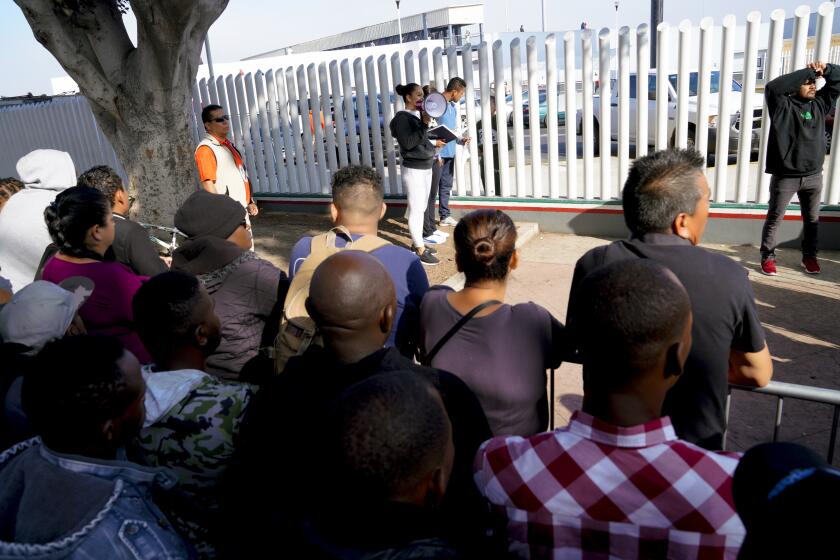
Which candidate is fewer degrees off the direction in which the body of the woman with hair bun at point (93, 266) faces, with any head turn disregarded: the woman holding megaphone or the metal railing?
the woman holding megaphone

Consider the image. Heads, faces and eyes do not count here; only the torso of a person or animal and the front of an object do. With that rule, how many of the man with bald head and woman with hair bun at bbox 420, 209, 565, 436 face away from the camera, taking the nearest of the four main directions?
2

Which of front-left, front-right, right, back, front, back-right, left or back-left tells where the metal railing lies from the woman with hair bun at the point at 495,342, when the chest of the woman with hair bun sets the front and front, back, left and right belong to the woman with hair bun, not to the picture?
right

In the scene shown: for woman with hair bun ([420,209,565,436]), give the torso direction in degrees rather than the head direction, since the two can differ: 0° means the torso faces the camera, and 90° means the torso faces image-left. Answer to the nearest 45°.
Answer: approximately 180°

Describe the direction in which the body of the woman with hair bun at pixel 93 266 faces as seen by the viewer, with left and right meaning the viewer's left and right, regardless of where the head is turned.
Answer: facing away from the viewer and to the right of the viewer

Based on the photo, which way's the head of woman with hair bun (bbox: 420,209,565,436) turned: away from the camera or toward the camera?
away from the camera

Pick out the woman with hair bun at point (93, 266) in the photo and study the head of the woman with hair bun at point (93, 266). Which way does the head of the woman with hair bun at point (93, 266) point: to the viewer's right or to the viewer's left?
to the viewer's right

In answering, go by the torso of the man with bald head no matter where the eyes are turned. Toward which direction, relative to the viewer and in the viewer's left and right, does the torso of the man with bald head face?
facing away from the viewer

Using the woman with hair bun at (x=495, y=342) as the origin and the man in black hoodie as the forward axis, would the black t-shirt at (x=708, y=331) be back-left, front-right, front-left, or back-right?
front-right

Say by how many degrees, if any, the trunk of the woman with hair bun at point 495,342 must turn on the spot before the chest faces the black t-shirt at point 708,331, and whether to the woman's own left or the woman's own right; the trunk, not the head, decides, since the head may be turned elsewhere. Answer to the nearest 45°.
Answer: approximately 90° to the woman's own right

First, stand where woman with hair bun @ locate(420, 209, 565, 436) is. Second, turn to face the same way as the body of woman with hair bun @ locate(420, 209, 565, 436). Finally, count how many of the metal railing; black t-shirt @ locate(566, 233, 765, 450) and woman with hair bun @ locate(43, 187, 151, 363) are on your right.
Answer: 2

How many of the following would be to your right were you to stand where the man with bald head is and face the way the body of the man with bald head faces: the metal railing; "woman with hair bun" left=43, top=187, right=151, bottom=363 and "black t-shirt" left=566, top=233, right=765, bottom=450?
2

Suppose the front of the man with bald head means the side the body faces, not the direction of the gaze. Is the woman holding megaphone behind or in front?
in front

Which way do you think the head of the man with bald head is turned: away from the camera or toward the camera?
away from the camera

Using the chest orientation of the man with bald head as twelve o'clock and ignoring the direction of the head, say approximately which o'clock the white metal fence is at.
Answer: The white metal fence is roughly at 1 o'clock from the man with bald head.

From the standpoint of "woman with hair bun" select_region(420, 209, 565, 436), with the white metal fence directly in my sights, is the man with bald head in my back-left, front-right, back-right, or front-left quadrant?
back-left
